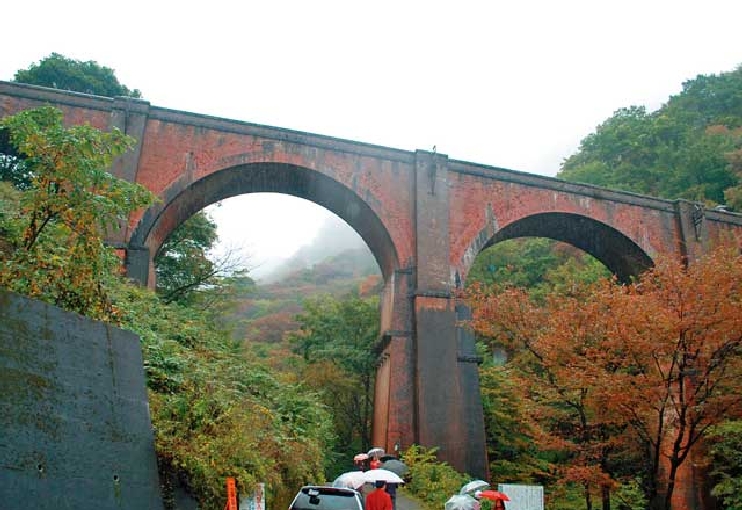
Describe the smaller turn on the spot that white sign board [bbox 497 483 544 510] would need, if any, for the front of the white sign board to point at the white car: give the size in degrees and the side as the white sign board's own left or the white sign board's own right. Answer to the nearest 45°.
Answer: approximately 45° to the white sign board's own right

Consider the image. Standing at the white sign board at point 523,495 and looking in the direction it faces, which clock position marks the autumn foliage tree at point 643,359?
The autumn foliage tree is roughly at 8 o'clock from the white sign board.

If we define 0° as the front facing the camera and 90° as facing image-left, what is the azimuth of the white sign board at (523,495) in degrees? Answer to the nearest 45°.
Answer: approximately 0°

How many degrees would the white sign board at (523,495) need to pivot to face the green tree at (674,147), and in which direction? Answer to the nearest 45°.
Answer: approximately 180°
